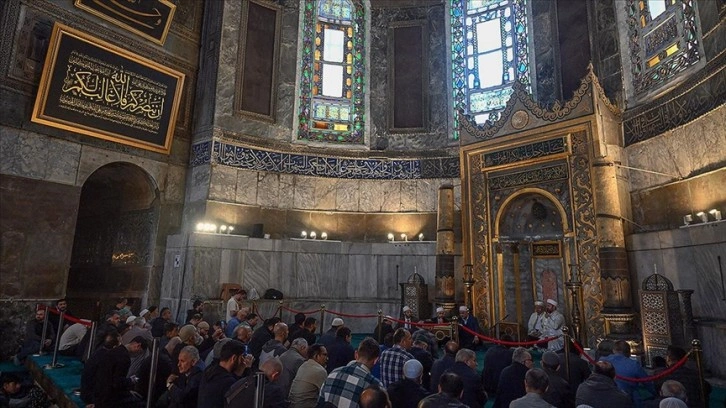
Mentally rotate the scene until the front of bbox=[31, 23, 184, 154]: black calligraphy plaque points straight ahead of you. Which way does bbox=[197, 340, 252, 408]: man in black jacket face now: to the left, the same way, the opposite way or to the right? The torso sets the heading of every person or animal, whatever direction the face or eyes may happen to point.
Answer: to the left

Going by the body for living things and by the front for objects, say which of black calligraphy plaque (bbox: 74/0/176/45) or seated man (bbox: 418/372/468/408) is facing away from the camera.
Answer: the seated man

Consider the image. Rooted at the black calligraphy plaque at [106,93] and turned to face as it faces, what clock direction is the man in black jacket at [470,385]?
The man in black jacket is roughly at 1 o'clock from the black calligraphy plaque.

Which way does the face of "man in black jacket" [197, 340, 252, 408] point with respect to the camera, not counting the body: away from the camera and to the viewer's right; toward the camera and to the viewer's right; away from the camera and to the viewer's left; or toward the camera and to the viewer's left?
away from the camera and to the viewer's right

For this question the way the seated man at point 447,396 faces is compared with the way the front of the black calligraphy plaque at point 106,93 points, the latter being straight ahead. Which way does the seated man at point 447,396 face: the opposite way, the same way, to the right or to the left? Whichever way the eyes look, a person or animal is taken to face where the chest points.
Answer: to the left

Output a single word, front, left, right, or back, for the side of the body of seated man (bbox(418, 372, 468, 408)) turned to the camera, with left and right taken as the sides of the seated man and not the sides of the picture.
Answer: back

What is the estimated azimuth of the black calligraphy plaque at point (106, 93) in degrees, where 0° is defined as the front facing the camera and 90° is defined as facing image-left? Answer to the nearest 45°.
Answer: approximately 315°

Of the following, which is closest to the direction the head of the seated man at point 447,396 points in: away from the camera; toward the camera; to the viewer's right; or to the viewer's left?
away from the camera
